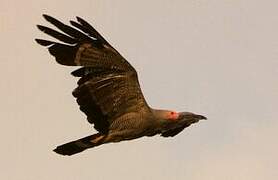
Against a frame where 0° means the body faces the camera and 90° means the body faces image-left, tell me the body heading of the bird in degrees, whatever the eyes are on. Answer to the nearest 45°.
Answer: approximately 270°
